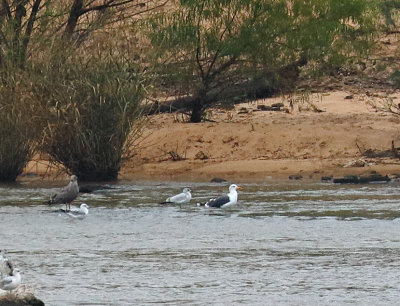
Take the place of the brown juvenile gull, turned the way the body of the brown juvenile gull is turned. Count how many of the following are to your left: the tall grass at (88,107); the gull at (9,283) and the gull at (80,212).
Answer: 1

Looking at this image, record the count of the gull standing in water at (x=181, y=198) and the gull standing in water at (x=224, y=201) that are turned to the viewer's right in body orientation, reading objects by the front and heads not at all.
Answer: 2

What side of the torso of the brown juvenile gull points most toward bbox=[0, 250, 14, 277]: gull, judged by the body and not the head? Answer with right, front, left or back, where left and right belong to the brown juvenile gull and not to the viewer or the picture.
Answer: right

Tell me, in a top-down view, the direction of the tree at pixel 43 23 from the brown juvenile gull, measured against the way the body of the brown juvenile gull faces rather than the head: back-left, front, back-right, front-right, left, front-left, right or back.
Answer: left

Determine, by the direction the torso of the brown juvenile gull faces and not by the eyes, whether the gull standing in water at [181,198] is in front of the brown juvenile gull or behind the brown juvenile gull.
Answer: in front

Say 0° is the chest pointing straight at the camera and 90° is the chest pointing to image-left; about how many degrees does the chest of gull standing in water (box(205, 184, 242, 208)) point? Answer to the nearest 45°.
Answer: approximately 270°

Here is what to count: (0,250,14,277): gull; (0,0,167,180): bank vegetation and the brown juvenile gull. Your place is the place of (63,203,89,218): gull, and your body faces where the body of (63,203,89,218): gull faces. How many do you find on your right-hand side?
1

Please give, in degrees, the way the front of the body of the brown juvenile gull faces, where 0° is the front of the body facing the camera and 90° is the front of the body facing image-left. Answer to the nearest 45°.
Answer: approximately 270°

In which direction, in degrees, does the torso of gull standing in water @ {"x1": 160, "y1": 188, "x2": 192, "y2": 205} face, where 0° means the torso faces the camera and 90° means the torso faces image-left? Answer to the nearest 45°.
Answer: approximately 270°
